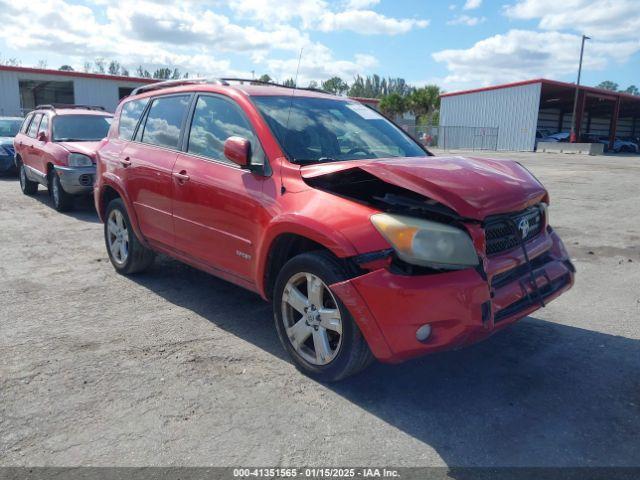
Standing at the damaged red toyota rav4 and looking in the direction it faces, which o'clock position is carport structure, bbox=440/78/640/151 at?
The carport structure is roughly at 8 o'clock from the damaged red toyota rav4.

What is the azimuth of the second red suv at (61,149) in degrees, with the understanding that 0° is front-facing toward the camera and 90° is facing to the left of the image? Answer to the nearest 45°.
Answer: approximately 315°

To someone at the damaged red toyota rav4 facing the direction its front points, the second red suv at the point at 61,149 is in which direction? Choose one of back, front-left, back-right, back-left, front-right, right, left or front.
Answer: back

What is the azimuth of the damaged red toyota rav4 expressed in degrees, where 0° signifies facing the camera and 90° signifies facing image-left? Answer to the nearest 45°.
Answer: approximately 315°

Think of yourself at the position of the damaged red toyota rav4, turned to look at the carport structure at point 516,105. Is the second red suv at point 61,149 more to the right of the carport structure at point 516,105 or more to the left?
left
